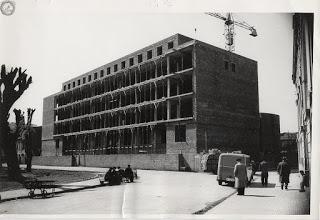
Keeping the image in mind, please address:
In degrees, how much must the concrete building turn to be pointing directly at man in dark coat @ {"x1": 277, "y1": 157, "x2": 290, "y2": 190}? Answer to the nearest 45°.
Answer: approximately 45° to its left

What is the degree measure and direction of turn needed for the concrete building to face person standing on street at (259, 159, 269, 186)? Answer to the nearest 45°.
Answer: approximately 45° to its left

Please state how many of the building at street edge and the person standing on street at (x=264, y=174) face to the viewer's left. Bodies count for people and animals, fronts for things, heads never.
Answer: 1

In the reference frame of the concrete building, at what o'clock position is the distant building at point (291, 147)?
The distant building is roughly at 6 o'clock from the concrete building.

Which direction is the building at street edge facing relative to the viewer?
to the viewer's left

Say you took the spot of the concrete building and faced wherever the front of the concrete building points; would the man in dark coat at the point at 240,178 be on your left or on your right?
on your left

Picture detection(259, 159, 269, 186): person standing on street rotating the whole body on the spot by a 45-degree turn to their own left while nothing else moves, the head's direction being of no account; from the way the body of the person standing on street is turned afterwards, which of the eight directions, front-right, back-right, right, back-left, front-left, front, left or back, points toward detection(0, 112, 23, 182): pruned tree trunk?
left

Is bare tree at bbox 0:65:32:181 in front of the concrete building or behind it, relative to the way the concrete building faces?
in front

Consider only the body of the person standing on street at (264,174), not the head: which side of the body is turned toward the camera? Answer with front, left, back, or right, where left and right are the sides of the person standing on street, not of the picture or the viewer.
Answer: back

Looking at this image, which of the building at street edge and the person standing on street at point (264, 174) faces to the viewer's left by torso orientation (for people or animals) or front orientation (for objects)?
the building at street edge
